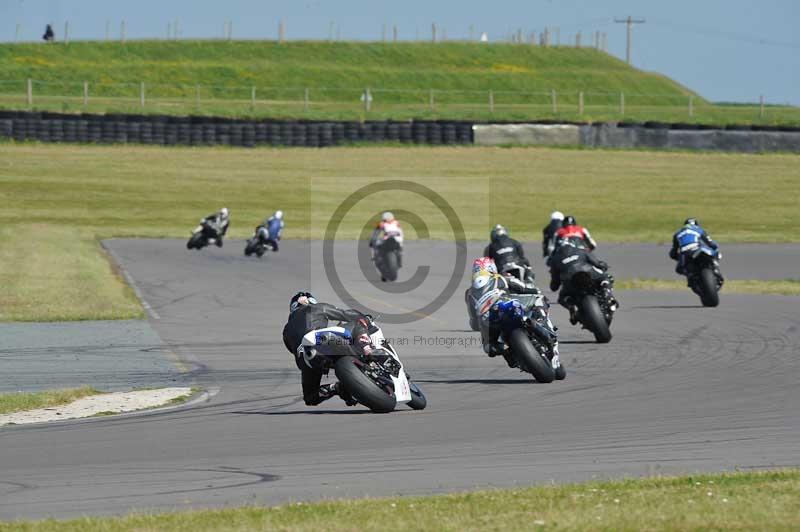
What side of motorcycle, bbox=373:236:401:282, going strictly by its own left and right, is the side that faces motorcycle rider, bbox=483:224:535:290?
back

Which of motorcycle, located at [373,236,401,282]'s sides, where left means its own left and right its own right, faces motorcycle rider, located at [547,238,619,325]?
back

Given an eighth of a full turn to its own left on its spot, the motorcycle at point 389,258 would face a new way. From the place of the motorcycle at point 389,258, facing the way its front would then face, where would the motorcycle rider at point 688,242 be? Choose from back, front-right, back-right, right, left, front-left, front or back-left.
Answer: back

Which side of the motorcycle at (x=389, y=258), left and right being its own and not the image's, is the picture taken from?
back

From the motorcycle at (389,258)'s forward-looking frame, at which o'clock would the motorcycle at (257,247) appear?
the motorcycle at (257,247) is roughly at 11 o'clock from the motorcycle at (389,258).

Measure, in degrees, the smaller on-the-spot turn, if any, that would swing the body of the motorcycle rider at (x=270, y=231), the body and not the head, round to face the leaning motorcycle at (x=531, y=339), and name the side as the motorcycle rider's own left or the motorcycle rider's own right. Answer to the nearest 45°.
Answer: approximately 135° to the motorcycle rider's own left

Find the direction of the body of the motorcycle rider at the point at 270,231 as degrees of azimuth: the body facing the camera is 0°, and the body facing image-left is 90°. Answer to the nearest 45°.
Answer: approximately 135°

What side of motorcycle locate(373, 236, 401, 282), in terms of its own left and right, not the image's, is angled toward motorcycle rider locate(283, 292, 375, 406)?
back

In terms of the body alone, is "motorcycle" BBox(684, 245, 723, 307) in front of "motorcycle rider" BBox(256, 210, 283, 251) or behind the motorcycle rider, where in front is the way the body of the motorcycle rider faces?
behind

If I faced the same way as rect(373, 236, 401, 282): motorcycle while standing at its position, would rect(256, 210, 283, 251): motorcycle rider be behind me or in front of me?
in front

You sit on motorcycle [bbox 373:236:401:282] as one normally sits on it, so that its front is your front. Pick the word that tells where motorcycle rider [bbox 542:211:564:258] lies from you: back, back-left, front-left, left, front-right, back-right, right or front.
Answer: back-right
